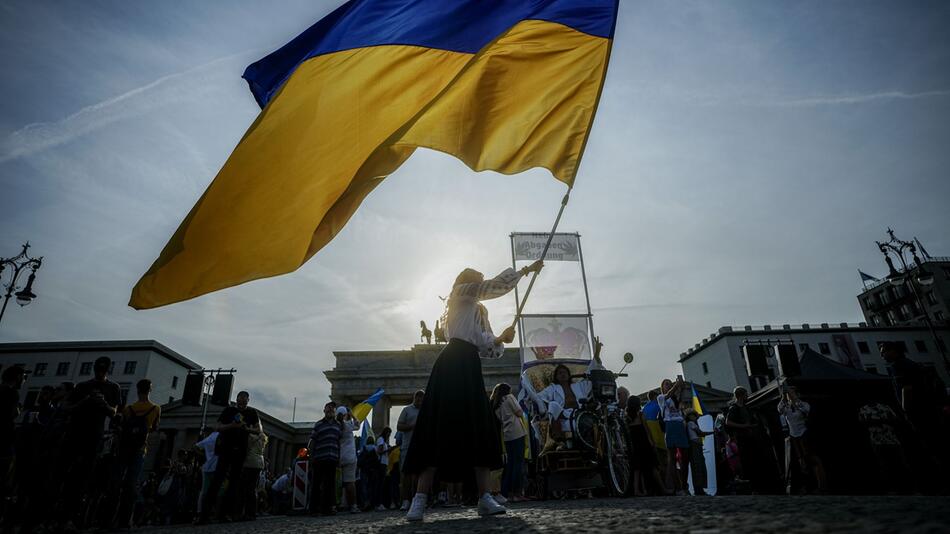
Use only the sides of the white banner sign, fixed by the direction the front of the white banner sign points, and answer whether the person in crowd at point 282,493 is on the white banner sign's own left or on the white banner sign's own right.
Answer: on the white banner sign's own right

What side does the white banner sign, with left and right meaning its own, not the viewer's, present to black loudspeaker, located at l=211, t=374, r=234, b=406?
right

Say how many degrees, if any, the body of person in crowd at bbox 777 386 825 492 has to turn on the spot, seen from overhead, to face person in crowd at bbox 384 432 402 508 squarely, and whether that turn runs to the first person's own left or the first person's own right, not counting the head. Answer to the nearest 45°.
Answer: approximately 45° to the first person's own right

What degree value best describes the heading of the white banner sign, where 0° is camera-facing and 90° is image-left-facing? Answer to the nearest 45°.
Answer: approximately 0°

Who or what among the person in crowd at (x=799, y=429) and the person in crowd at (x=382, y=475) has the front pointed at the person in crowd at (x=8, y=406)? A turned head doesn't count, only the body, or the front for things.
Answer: the person in crowd at (x=799, y=429)

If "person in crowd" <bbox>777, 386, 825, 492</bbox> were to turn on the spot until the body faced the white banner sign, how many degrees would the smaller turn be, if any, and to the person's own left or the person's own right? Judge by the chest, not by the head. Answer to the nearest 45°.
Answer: approximately 90° to the person's own right

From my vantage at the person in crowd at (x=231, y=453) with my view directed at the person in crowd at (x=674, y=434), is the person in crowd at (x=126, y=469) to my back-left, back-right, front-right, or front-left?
back-right

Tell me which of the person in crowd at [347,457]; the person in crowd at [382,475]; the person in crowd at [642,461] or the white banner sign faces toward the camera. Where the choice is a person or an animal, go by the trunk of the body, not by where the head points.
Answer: the white banner sign
